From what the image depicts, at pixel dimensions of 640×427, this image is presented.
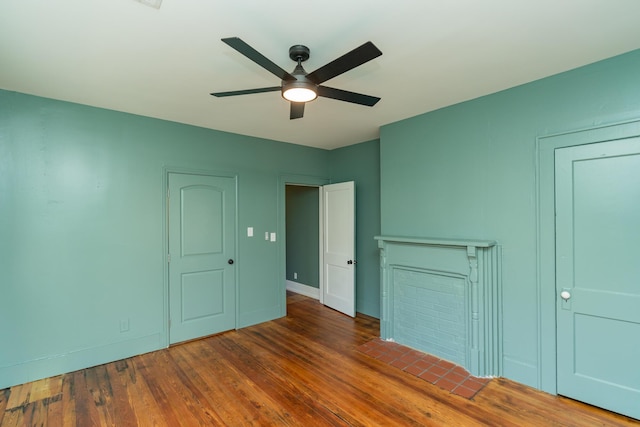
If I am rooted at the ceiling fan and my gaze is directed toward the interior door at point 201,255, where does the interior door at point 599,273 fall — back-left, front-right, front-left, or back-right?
back-right

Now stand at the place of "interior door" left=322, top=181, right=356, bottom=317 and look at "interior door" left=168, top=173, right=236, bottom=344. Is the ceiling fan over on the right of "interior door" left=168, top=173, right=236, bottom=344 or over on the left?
left

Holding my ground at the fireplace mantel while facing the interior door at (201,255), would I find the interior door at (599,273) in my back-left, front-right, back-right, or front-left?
back-left

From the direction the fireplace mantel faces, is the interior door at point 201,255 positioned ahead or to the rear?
ahead

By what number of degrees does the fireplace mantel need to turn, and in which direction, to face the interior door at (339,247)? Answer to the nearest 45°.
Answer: approximately 90° to its right

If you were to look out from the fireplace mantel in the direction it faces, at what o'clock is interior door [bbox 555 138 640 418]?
The interior door is roughly at 8 o'clock from the fireplace mantel.

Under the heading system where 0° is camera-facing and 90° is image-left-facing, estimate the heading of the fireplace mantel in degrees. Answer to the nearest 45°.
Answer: approximately 45°

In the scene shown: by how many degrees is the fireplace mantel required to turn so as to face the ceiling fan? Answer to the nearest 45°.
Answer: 0° — it already faces it
